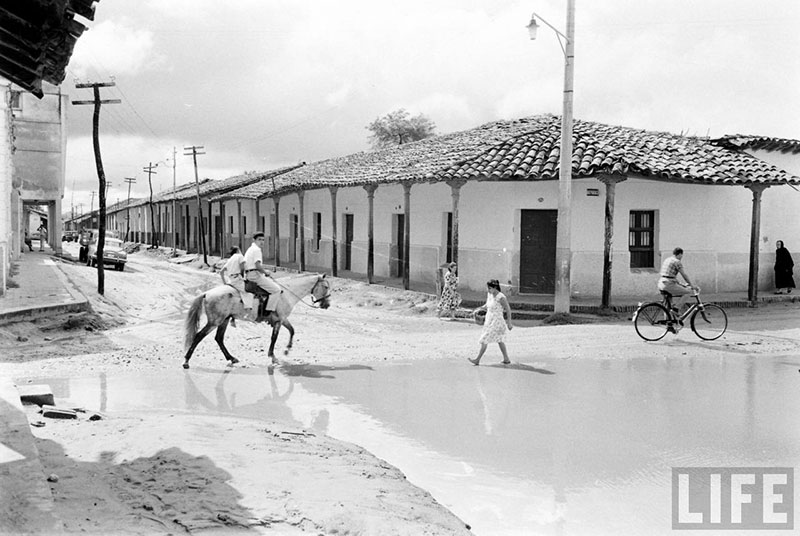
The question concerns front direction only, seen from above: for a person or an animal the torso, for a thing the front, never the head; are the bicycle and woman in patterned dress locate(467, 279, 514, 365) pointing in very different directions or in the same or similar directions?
very different directions

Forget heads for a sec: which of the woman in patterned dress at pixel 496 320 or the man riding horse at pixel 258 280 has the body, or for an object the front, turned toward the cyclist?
the man riding horse

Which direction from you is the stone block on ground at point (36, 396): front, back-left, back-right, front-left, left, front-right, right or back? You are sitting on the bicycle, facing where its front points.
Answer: back-right

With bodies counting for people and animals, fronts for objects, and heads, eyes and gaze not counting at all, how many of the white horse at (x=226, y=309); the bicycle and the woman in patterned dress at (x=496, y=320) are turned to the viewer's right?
2

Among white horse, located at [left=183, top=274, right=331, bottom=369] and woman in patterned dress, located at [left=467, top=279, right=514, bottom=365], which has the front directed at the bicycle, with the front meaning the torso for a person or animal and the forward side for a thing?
the white horse

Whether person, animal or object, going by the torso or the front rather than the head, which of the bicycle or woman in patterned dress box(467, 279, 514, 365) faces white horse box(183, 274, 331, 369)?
the woman in patterned dress

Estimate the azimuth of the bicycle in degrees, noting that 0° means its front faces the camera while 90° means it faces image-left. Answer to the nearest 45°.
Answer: approximately 270°

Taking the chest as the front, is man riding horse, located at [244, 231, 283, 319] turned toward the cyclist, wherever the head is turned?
yes

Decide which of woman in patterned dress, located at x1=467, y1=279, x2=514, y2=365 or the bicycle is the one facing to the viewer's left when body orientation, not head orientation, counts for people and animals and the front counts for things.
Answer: the woman in patterned dress

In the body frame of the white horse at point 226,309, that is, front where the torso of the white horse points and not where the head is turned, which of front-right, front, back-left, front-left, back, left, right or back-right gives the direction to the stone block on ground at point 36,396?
back-right

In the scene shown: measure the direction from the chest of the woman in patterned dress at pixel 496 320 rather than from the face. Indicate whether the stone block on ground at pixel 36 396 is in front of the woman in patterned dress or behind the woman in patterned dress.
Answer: in front

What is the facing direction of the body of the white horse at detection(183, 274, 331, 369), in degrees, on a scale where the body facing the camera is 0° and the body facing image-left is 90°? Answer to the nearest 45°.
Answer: approximately 270°
